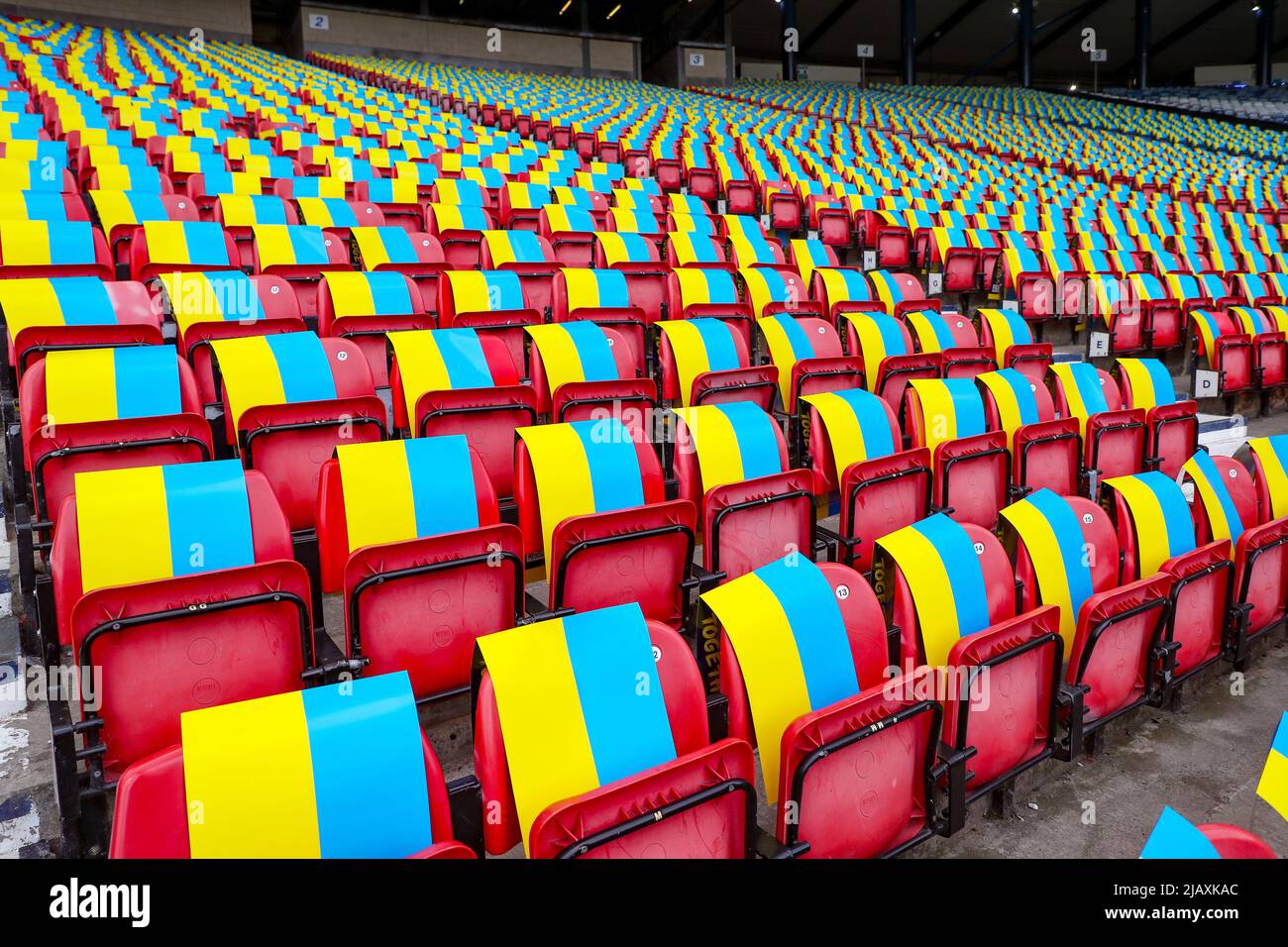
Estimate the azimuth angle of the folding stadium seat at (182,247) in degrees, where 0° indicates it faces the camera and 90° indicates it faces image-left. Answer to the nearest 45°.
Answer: approximately 0°

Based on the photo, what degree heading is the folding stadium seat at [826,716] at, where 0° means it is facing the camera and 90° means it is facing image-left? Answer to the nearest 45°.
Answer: approximately 315°

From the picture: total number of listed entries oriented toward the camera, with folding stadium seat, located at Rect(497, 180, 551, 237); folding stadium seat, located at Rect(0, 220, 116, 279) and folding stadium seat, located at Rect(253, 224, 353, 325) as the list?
3

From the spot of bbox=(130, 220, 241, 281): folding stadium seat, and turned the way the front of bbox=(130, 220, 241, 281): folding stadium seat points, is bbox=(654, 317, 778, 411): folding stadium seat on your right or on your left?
on your left

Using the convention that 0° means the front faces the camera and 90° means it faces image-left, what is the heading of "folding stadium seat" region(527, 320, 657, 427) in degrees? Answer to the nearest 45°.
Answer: approximately 315°

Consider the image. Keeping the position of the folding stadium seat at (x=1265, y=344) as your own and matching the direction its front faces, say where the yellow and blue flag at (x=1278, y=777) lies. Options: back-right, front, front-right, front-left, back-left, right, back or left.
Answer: front-right

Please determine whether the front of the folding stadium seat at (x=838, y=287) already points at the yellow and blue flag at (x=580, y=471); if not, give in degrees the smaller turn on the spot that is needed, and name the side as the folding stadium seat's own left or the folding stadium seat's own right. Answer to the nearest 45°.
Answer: approximately 45° to the folding stadium seat's own right

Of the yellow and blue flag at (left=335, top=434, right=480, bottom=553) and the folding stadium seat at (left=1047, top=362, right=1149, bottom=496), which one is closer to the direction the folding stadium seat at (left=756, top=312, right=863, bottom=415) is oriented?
the folding stadium seat

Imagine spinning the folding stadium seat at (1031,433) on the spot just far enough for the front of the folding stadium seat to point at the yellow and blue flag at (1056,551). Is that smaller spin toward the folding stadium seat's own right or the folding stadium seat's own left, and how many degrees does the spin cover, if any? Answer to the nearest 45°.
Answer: approximately 45° to the folding stadium seat's own right
